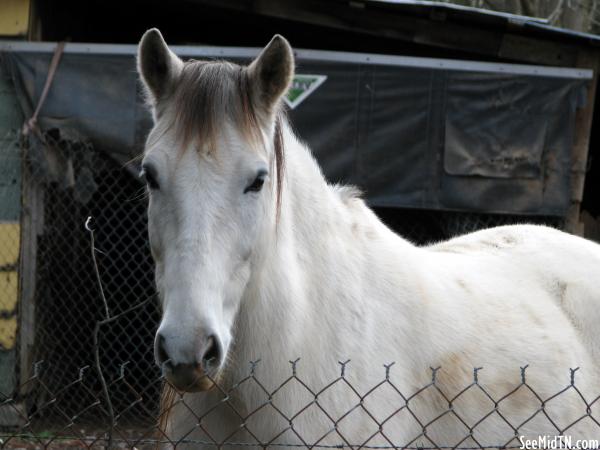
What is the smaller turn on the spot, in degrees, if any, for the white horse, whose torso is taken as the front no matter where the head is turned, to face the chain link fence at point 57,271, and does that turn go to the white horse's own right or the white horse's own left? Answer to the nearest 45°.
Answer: approximately 90° to the white horse's own right

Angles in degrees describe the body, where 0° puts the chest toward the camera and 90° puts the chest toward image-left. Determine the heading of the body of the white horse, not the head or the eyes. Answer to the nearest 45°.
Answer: approximately 45°

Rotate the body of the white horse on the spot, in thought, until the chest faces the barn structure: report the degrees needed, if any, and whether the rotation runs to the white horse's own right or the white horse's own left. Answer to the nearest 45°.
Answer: approximately 135° to the white horse's own right

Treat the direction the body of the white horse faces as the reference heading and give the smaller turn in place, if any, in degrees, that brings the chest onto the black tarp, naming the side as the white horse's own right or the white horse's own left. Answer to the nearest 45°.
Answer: approximately 135° to the white horse's own right
